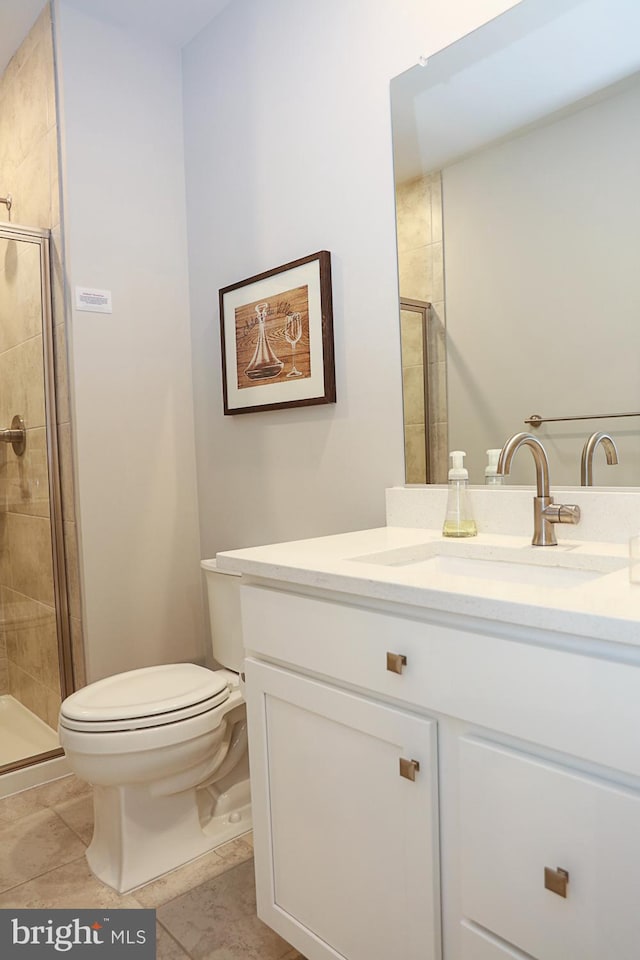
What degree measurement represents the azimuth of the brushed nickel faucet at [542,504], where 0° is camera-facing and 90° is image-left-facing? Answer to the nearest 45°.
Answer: approximately 45°

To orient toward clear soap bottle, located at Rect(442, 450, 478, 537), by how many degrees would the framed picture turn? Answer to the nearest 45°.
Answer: approximately 90° to its left

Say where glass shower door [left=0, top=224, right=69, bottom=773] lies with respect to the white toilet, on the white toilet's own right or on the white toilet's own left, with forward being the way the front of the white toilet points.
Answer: on the white toilet's own right

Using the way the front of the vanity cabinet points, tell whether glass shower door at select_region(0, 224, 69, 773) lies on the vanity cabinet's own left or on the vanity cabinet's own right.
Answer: on the vanity cabinet's own right

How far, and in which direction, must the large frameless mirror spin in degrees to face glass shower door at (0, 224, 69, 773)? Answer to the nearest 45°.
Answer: approximately 45° to its right

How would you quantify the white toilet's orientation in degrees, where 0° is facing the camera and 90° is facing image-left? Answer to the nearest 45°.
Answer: approximately 45°

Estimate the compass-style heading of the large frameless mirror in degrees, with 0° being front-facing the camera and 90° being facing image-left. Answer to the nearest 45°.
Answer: approximately 45°
